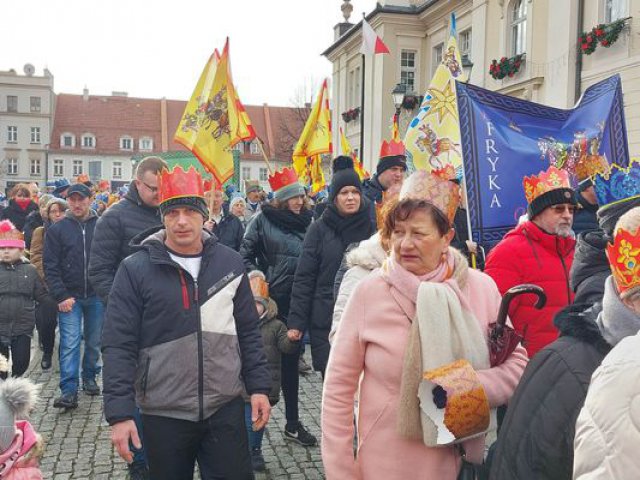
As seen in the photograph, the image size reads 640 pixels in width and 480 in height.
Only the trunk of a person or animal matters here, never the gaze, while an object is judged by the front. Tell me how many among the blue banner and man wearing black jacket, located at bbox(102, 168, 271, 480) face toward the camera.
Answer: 2

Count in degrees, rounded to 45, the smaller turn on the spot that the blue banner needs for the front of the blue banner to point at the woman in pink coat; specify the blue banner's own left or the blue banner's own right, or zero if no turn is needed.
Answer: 0° — it already faces them

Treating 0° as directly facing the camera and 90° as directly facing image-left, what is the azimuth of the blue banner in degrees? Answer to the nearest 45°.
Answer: approximately 0°

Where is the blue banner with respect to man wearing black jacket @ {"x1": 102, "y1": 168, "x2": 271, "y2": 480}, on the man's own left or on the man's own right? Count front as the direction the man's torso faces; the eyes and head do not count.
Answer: on the man's own left

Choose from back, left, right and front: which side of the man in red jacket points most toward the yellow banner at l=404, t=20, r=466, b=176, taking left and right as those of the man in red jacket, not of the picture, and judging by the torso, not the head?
back

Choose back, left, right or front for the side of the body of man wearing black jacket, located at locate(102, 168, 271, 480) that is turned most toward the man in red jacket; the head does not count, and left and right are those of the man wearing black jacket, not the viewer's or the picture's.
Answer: left

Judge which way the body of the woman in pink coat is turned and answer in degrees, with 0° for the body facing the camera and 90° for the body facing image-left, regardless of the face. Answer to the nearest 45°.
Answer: approximately 0°

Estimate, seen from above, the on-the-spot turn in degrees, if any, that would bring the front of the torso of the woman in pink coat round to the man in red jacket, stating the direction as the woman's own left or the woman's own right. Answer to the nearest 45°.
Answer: approximately 135° to the woman's own left
